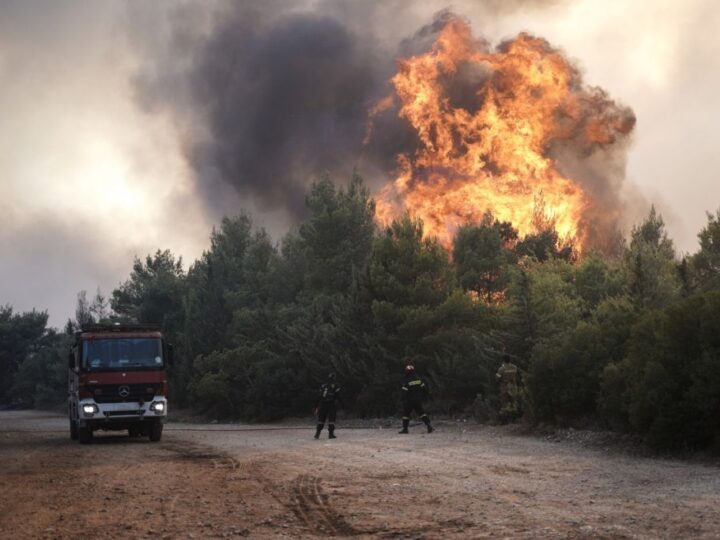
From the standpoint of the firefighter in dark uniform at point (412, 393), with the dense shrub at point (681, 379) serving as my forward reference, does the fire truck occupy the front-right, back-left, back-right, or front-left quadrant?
back-right

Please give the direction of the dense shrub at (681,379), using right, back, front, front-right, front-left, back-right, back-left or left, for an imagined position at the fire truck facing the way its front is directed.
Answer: front-left

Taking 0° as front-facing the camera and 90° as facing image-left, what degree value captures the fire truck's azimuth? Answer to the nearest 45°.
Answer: approximately 0°

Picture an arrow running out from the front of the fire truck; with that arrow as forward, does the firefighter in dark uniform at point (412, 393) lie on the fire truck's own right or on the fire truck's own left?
on the fire truck's own left
